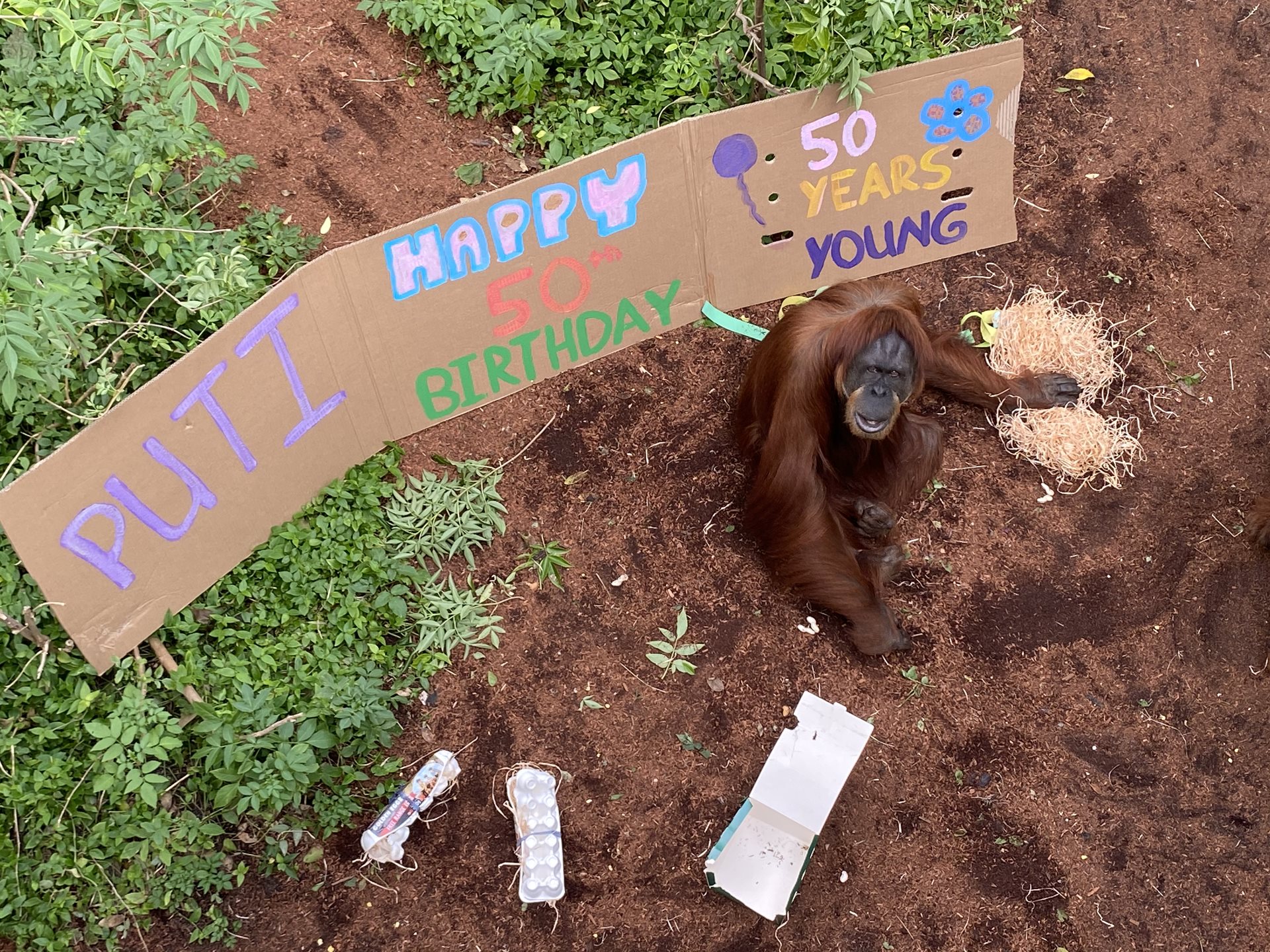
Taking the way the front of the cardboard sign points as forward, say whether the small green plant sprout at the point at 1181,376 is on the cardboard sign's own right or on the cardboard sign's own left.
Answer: on the cardboard sign's own left

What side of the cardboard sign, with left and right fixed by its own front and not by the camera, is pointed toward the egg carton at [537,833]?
front

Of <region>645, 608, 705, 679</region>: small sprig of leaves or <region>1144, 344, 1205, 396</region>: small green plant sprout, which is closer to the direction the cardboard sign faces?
the small sprig of leaves

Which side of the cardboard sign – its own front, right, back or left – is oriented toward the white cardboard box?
front

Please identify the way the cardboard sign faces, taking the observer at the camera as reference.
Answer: facing the viewer
